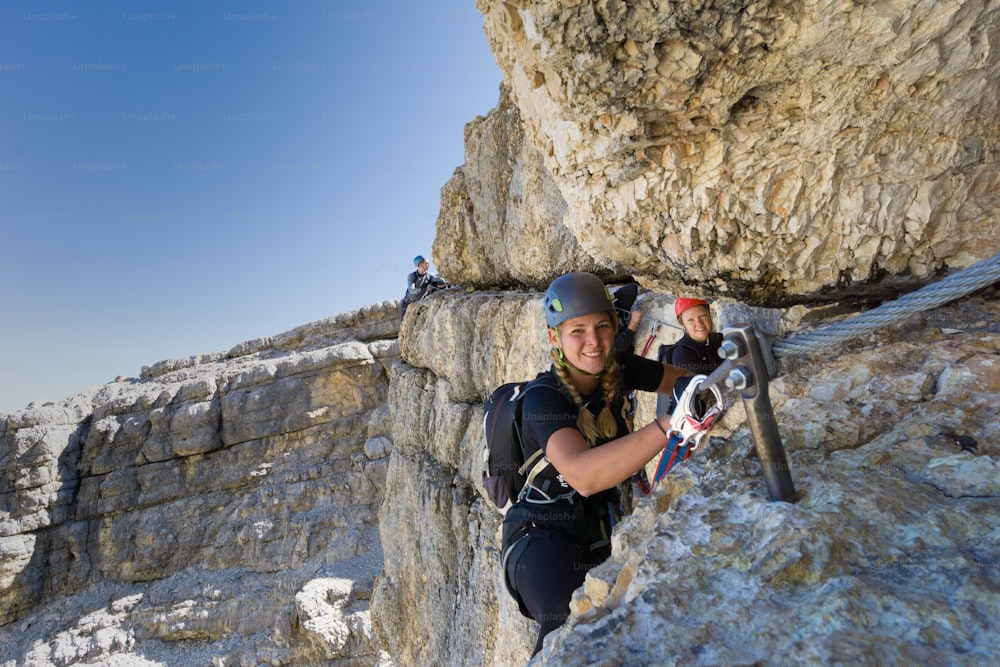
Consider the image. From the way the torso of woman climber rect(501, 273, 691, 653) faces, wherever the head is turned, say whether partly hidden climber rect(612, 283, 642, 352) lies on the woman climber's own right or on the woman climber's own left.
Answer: on the woman climber's own left

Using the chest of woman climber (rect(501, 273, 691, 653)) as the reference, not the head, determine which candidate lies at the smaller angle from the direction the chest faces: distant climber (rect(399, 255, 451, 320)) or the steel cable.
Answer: the steel cable

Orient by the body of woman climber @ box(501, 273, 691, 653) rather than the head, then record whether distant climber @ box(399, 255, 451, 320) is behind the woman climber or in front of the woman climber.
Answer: behind

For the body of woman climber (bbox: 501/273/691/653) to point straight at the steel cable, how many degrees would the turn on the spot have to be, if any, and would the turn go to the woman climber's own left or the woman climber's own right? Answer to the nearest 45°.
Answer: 0° — they already face it

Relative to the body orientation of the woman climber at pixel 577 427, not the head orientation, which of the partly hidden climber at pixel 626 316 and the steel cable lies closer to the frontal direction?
the steel cable

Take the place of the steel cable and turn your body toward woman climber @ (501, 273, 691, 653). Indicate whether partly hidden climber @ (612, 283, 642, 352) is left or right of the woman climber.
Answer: right

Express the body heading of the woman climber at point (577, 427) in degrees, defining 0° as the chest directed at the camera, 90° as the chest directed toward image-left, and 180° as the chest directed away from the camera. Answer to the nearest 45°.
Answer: approximately 315°
